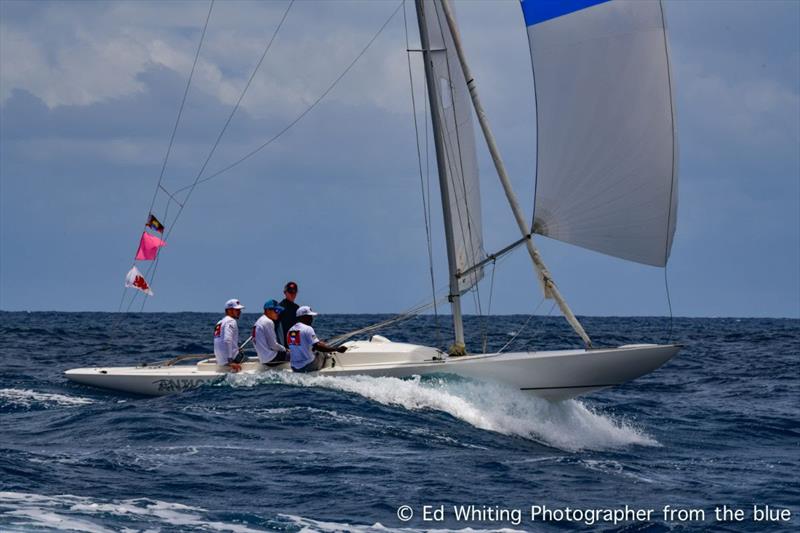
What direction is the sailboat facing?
to the viewer's right

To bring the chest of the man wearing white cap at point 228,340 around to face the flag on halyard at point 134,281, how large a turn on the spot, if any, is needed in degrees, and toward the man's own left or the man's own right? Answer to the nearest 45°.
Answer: approximately 135° to the man's own left

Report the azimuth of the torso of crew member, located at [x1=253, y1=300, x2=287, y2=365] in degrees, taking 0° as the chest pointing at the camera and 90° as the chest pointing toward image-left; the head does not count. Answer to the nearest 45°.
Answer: approximately 270°

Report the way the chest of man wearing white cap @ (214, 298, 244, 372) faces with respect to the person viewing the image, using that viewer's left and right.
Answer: facing to the right of the viewer

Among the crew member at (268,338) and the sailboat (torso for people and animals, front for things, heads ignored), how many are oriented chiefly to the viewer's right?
2

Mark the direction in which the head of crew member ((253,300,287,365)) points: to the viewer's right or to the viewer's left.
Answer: to the viewer's right
